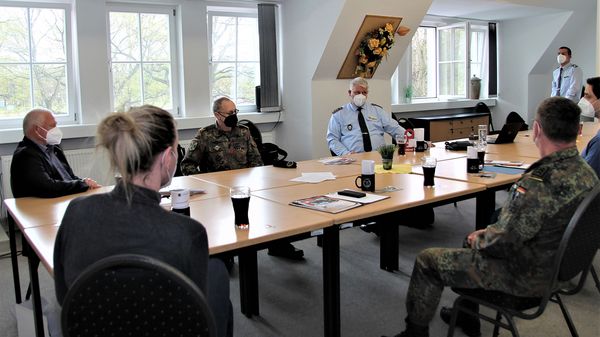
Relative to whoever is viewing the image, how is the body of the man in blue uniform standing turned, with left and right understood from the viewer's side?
facing the viewer and to the left of the viewer

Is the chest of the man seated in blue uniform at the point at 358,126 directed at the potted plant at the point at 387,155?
yes

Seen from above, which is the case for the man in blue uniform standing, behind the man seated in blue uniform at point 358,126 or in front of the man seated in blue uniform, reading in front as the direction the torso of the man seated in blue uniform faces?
behind

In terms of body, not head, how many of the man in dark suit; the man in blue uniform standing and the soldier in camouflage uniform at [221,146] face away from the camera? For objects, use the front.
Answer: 0

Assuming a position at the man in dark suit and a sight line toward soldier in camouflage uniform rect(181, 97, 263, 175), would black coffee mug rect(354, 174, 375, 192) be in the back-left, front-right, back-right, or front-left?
front-right

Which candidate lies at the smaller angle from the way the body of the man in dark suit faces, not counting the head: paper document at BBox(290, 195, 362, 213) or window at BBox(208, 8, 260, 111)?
the paper document

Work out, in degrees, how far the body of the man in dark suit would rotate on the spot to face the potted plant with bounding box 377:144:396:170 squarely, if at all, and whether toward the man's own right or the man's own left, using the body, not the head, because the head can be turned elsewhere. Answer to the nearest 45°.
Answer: approximately 45° to the man's own left

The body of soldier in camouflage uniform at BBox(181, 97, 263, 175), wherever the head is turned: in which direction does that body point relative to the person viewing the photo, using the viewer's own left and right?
facing the viewer and to the right of the viewer

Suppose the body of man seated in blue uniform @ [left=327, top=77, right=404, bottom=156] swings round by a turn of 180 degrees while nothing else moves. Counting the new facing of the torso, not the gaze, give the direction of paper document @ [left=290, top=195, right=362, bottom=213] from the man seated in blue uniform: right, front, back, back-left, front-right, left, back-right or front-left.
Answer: back

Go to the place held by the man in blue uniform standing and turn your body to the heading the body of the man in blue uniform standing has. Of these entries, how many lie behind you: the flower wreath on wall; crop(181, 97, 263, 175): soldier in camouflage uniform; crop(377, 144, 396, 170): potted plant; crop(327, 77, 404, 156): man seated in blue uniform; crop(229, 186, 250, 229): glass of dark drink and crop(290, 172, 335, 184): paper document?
0

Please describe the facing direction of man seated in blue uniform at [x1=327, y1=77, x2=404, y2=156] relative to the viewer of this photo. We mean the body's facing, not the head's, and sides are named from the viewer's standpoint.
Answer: facing the viewer

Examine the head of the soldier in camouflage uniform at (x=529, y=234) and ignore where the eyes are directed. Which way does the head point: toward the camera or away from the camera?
away from the camera

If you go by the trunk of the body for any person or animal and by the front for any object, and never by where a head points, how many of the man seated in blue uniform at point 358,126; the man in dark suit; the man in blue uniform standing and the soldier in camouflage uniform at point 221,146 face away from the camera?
0

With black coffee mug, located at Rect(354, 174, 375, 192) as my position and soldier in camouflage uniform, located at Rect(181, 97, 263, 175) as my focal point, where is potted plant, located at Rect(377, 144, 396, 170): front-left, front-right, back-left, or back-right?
front-right

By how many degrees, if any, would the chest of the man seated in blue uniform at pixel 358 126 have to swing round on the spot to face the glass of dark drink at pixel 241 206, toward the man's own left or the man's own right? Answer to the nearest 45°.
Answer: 0° — they already face it
